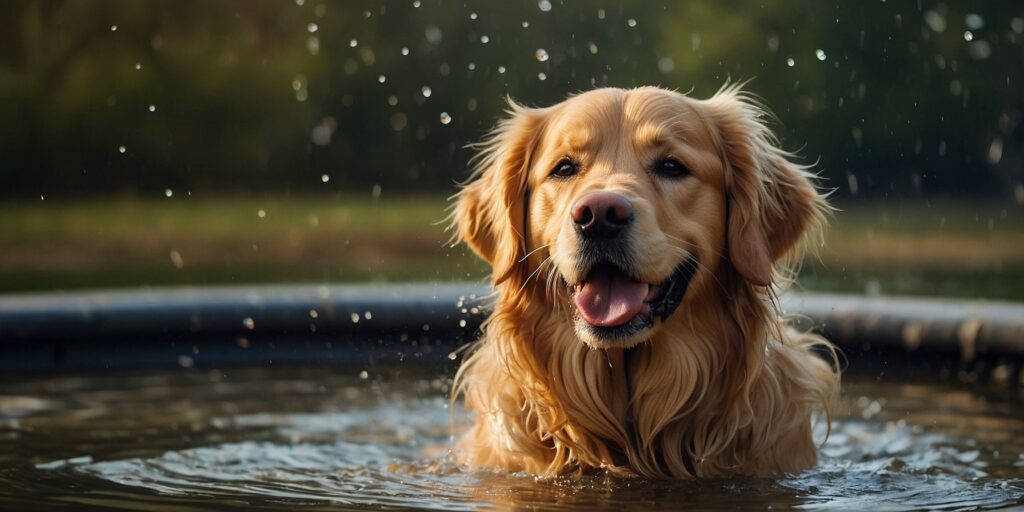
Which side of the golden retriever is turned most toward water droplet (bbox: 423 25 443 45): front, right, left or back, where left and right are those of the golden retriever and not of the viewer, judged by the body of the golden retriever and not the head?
back

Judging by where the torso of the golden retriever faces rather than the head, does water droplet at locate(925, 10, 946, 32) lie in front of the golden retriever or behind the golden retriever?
behind

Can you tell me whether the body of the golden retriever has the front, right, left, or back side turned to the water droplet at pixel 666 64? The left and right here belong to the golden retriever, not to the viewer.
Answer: back

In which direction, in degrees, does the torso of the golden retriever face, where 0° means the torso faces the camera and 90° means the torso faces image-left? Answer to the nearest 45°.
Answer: approximately 0°
